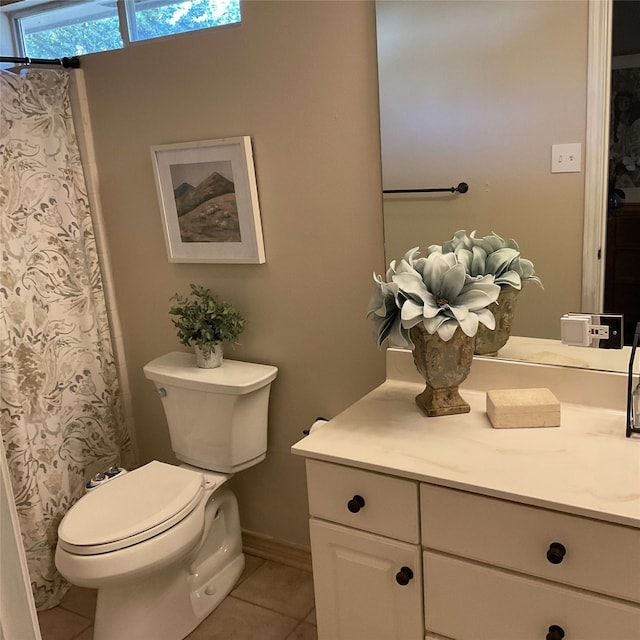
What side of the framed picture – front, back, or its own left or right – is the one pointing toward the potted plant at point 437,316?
left

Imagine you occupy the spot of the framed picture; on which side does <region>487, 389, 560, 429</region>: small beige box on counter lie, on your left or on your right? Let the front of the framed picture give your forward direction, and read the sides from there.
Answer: on your left

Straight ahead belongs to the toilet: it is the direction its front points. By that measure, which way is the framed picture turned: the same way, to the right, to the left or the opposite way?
the same way

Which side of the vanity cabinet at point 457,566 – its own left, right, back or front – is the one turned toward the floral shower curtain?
right

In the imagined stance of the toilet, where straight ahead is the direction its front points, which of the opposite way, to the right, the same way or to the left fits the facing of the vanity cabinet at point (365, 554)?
the same way

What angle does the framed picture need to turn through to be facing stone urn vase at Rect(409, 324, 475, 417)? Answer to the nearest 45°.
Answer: approximately 90° to its left

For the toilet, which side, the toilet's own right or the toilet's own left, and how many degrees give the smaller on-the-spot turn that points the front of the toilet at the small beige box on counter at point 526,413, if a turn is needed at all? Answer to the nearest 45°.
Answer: approximately 90° to the toilet's own left

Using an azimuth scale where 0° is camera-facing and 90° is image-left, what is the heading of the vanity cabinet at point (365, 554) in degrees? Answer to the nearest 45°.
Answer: approximately 45°

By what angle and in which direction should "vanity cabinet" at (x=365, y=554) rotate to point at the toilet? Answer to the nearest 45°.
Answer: approximately 90° to its right

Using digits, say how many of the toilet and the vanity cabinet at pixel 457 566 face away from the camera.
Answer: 0

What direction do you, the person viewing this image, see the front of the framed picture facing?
facing the viewer and to the left of the viewer

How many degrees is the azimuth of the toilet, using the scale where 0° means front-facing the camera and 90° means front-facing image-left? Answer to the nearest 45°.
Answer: approximately 45°

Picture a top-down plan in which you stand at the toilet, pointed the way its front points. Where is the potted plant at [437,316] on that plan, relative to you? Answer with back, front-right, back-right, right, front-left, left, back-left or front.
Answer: left

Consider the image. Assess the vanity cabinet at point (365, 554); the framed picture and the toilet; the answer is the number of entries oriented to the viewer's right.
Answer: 0
